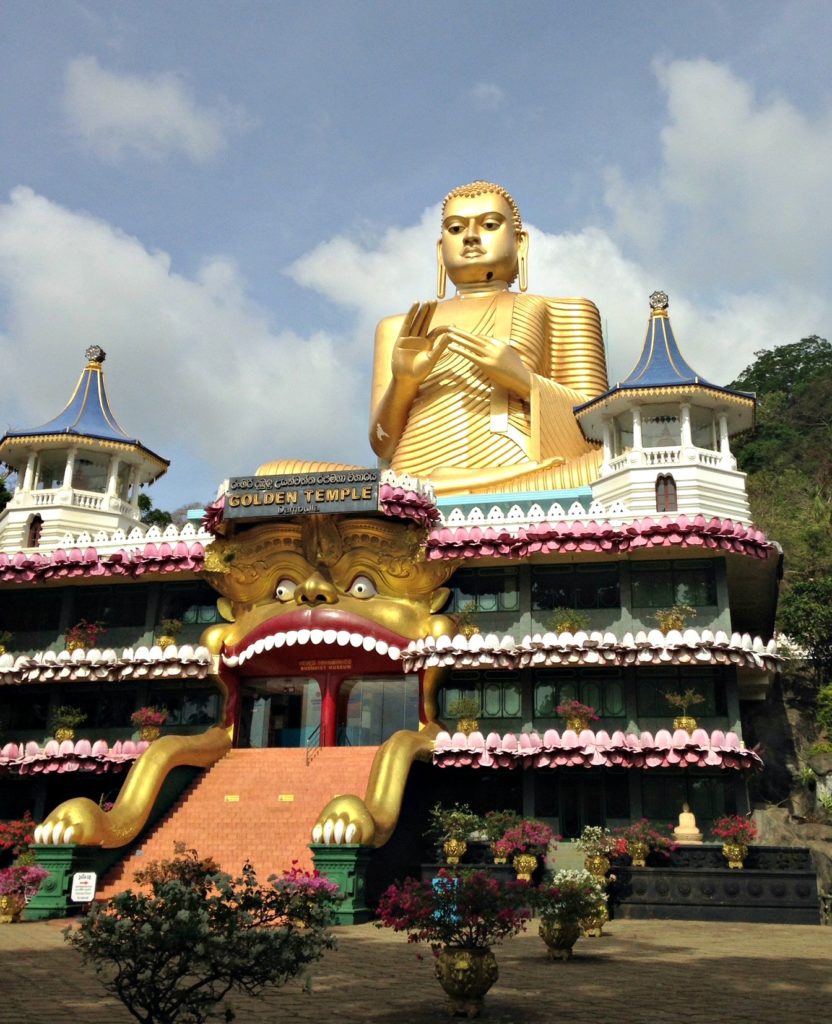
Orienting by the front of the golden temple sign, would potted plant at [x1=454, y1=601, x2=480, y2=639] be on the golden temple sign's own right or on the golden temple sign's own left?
on the golden temple sign's own left

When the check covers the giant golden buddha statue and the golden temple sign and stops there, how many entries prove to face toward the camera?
2

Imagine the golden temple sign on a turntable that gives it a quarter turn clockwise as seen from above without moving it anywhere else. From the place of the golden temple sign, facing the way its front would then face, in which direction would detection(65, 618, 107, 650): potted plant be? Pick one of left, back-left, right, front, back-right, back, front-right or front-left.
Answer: front-right
